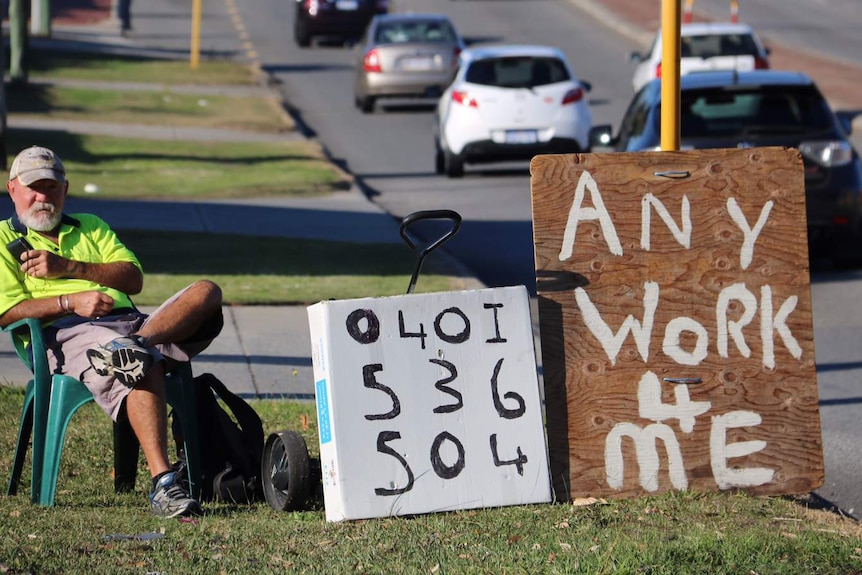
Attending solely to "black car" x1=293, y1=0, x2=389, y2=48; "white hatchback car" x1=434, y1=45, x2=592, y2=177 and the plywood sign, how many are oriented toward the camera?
1

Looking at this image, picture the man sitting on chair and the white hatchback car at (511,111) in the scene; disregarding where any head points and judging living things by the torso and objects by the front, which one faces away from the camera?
the white hatchback car

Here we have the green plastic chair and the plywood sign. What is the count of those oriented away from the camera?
0

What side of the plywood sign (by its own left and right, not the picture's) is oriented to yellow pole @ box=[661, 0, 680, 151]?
back

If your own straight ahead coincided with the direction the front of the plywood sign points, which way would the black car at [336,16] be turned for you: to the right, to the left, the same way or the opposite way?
the opposite way

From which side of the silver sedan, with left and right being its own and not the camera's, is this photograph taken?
back

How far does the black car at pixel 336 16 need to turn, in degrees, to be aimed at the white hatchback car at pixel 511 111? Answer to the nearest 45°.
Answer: approximately 180°

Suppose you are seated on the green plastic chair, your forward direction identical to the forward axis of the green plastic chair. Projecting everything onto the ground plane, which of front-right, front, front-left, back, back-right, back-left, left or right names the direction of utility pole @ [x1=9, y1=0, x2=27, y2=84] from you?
back-left

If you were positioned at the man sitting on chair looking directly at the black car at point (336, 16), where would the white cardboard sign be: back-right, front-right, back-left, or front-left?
back-right

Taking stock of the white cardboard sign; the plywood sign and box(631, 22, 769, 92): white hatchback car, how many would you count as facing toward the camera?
2

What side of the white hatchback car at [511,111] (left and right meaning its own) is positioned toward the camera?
back

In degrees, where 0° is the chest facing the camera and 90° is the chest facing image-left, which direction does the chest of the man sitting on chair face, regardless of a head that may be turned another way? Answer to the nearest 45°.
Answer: approximately 315°

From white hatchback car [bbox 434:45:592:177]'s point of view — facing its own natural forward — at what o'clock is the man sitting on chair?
The man sitting on chair is roughly at 6 o'clock from the white hatchback car.

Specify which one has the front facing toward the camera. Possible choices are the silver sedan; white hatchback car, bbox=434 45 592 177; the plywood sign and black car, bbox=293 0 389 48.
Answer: the plywood sign

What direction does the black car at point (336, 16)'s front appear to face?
away from the camera
